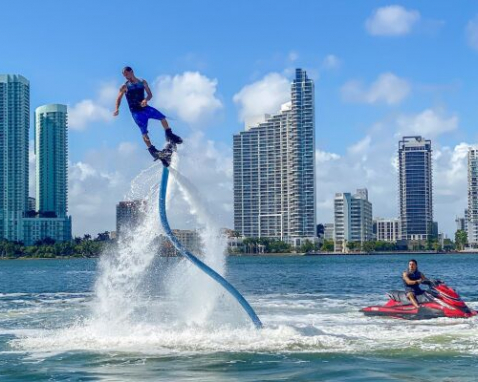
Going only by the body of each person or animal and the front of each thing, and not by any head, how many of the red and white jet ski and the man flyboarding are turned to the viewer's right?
1

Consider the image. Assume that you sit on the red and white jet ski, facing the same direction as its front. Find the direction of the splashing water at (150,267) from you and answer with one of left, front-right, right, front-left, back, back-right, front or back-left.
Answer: back-right

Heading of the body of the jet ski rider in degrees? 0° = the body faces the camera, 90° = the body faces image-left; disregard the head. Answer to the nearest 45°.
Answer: approximately 315°

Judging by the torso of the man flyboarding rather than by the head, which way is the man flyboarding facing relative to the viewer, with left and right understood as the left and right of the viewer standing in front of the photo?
facing the viewer

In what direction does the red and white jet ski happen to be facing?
to the viewer's right

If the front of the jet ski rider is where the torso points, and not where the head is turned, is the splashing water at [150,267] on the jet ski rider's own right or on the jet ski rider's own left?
on the jet ski rider's own right

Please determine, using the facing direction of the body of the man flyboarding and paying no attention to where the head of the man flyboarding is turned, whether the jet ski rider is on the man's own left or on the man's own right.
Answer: on the man's own left

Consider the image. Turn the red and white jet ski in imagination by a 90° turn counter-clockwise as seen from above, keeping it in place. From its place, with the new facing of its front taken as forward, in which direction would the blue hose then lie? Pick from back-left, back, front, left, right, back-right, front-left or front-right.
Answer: back-left

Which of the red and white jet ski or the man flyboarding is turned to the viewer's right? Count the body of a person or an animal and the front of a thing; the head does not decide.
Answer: the red and white jet ski
